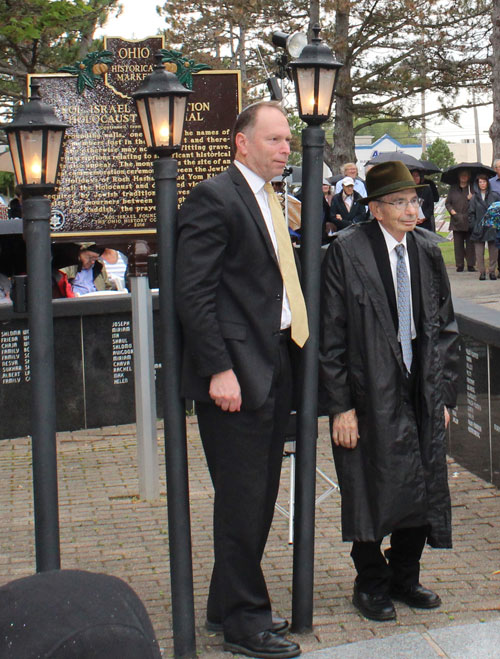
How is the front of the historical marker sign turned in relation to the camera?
facing the viewer

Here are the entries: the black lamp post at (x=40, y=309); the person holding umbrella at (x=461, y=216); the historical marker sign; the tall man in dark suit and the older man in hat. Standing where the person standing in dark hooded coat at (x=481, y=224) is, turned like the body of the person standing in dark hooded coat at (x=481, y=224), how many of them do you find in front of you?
4

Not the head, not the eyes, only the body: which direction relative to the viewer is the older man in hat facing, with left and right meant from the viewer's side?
facing the viewer and to the right of the viewer

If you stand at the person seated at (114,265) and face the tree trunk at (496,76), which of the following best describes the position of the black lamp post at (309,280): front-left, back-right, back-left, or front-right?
back-right

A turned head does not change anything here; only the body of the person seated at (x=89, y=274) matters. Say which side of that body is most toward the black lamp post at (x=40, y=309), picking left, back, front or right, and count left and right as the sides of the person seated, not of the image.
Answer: front

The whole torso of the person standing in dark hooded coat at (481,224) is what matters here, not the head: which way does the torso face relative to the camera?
toward the camera

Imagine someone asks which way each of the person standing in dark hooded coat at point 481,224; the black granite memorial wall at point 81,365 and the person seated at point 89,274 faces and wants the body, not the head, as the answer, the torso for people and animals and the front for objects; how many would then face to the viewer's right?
0

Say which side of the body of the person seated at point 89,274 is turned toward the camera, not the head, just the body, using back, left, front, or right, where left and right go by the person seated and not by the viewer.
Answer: front

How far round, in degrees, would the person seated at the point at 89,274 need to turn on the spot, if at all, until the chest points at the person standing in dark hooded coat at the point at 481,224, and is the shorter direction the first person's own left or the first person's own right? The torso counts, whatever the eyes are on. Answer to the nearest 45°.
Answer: approximately 135° to the first person's own left

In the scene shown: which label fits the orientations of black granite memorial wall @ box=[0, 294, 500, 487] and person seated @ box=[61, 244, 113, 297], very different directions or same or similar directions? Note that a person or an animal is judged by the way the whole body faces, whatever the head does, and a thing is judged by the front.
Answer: same or similar directions

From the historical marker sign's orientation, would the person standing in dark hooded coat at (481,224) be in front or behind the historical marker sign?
behind
